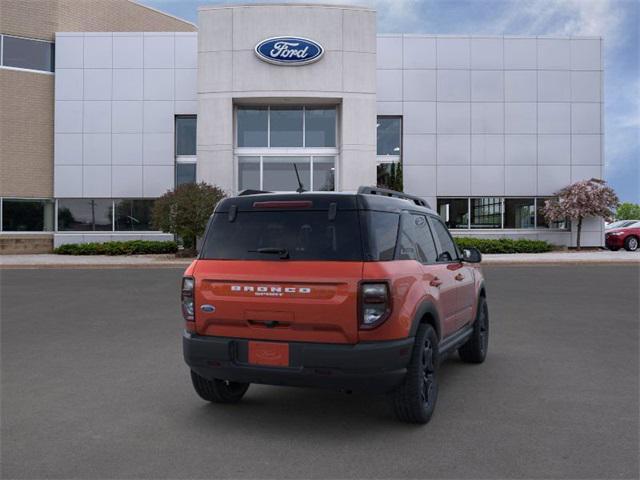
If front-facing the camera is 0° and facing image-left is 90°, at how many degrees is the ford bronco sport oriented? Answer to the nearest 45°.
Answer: approximately 225°

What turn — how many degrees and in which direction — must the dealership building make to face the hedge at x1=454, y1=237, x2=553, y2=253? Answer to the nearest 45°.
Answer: approximately 90° to its left

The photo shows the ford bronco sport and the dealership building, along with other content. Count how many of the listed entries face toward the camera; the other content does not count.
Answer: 1

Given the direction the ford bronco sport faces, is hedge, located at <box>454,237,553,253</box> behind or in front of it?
in front

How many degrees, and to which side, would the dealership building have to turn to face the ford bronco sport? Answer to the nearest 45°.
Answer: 0° — it already faces it

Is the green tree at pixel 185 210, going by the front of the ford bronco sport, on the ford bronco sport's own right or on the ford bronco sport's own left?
on the ford bronco sport's own left

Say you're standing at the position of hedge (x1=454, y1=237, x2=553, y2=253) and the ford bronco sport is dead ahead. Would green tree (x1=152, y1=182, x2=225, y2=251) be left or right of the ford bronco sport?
right

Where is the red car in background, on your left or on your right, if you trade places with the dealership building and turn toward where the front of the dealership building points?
on your left
